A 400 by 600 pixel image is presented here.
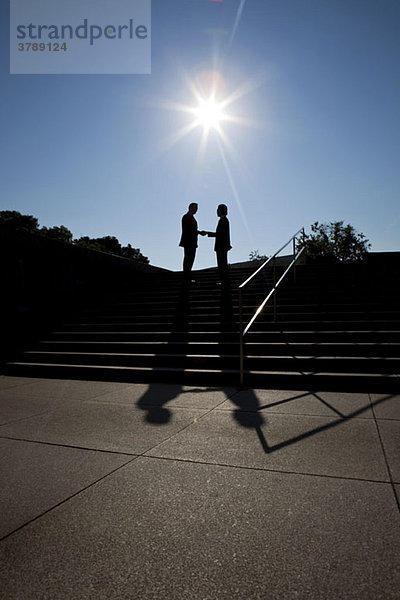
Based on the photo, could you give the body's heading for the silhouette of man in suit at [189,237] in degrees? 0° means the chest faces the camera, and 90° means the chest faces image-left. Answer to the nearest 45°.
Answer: approximately 270°

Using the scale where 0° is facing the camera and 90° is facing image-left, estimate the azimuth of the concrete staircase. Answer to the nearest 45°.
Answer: approximately 0°
